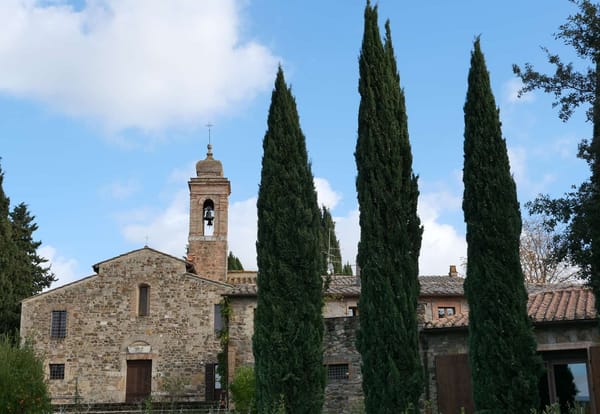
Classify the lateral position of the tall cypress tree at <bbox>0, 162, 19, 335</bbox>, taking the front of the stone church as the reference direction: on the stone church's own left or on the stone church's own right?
on the stone church's own right

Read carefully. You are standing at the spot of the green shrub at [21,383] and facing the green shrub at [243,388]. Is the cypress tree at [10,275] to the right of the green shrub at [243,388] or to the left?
left

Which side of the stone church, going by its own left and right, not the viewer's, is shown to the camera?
front

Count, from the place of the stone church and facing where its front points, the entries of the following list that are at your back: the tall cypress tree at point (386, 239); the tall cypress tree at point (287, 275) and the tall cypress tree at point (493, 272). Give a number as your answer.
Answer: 0

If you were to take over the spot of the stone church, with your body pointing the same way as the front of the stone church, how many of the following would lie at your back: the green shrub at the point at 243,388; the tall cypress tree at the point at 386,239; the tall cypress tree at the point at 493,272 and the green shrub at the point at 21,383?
0

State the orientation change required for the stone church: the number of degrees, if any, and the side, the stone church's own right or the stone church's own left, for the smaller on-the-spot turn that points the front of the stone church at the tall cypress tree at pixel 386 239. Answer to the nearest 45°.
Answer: approximately 45° to the stone church's own left

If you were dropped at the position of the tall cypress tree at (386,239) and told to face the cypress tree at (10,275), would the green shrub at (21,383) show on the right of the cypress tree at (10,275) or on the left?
left

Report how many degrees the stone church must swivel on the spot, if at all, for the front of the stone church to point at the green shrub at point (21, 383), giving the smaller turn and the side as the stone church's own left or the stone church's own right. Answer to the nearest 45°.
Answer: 0° — it already faces it

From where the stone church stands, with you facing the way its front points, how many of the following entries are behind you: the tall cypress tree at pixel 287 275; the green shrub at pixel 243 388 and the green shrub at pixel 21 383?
0

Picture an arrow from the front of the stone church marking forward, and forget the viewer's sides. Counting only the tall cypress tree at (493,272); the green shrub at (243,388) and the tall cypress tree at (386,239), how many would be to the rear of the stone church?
0

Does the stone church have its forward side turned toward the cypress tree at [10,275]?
no

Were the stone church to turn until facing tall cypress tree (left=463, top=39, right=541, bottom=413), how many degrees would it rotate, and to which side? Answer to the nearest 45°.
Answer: approximately 45° to its left
